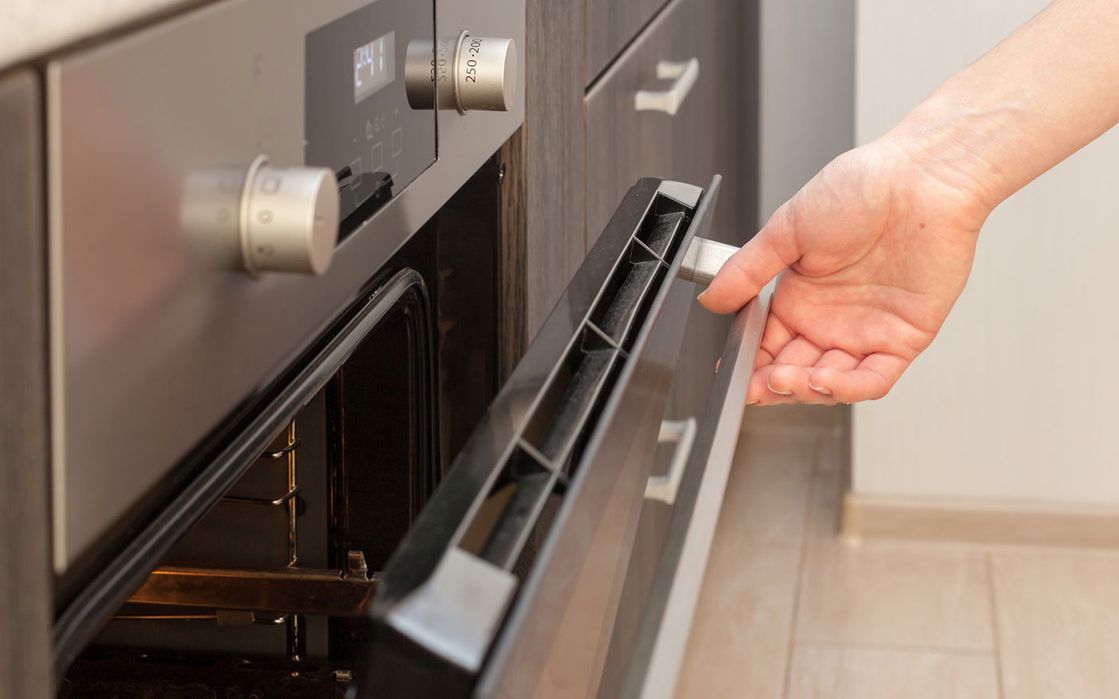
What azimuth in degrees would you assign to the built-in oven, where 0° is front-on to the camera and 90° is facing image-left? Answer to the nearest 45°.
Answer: approximately 315°
